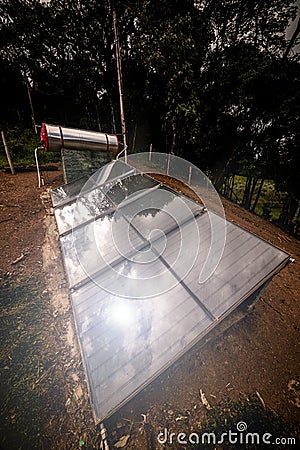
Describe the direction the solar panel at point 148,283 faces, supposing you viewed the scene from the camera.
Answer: facing the viewer and to the right of the viewer

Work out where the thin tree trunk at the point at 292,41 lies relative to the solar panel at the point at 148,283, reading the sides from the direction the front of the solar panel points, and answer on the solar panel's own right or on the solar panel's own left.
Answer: on the solar panel's own left
